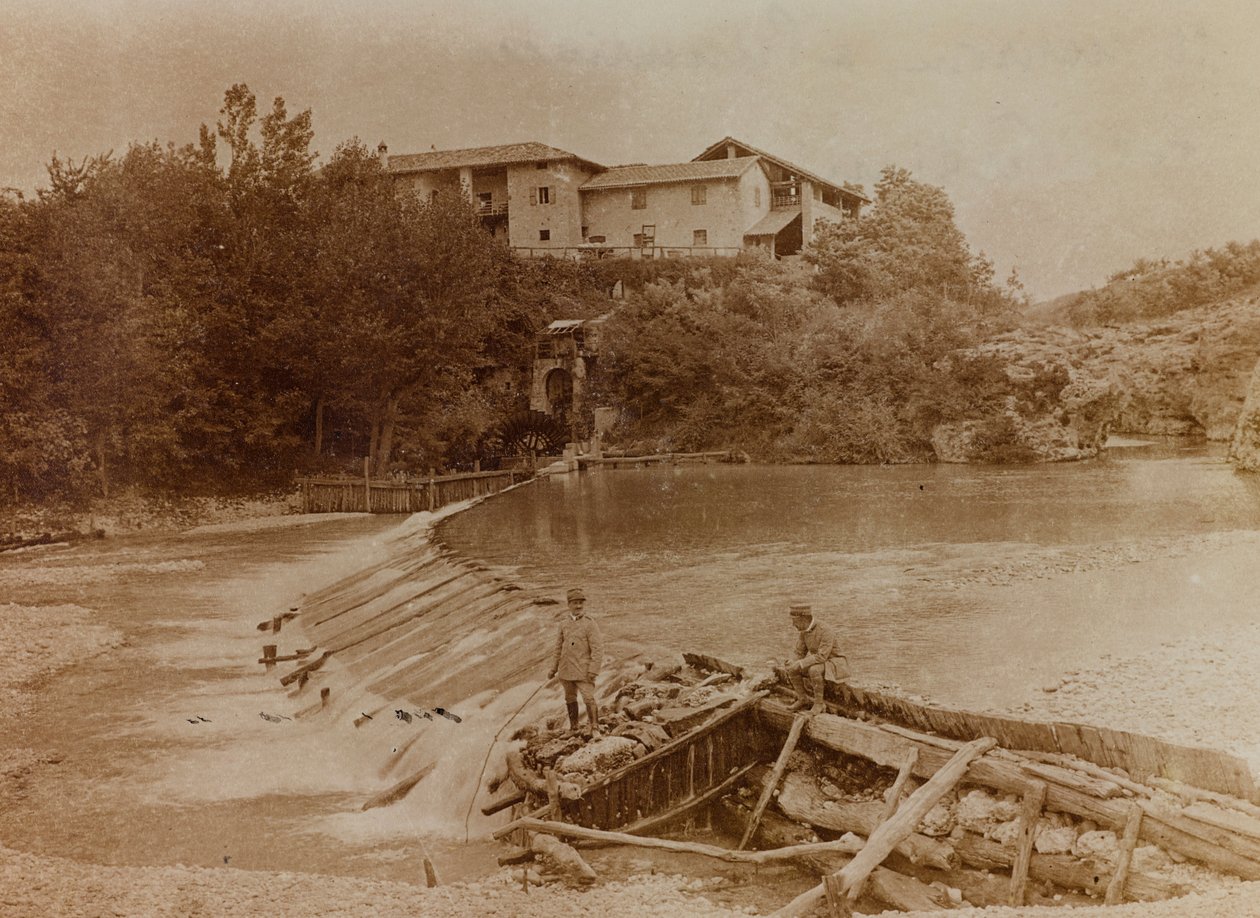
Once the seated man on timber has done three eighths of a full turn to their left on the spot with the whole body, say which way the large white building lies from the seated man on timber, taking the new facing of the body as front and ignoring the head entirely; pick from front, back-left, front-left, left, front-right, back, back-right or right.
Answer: left

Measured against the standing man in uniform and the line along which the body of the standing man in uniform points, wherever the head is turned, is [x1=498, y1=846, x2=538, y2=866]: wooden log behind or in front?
in front

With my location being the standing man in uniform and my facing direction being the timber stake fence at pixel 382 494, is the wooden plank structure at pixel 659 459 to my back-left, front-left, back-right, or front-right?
front-right

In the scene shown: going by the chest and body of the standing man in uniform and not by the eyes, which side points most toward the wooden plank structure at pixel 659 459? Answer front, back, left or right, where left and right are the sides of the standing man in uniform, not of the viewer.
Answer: back

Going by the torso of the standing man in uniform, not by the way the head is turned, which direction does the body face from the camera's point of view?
toward the camera

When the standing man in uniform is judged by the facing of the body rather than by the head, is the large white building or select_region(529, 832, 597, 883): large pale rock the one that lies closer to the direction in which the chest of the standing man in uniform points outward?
the large pale rock

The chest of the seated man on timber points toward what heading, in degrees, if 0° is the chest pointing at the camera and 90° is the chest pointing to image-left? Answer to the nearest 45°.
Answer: approximately 45°

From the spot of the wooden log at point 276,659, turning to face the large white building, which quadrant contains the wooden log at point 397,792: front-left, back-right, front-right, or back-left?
back-right

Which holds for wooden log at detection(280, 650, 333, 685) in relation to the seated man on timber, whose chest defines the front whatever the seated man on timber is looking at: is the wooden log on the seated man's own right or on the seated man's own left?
on the seated man's own right

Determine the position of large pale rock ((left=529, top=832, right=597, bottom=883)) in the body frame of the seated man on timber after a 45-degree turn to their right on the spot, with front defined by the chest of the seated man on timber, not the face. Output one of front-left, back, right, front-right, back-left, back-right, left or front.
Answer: front-left

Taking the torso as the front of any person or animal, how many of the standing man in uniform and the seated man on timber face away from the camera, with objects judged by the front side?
0

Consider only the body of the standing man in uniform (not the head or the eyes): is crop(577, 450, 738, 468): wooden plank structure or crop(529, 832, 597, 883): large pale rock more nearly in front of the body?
the large pale rock

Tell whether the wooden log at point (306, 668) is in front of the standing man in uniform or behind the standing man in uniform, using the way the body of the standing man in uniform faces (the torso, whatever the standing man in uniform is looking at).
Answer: behind

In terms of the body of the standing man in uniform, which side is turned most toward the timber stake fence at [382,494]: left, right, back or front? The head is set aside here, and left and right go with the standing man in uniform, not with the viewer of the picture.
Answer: back

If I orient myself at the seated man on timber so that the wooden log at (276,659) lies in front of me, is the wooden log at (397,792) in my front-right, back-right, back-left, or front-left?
front-left
